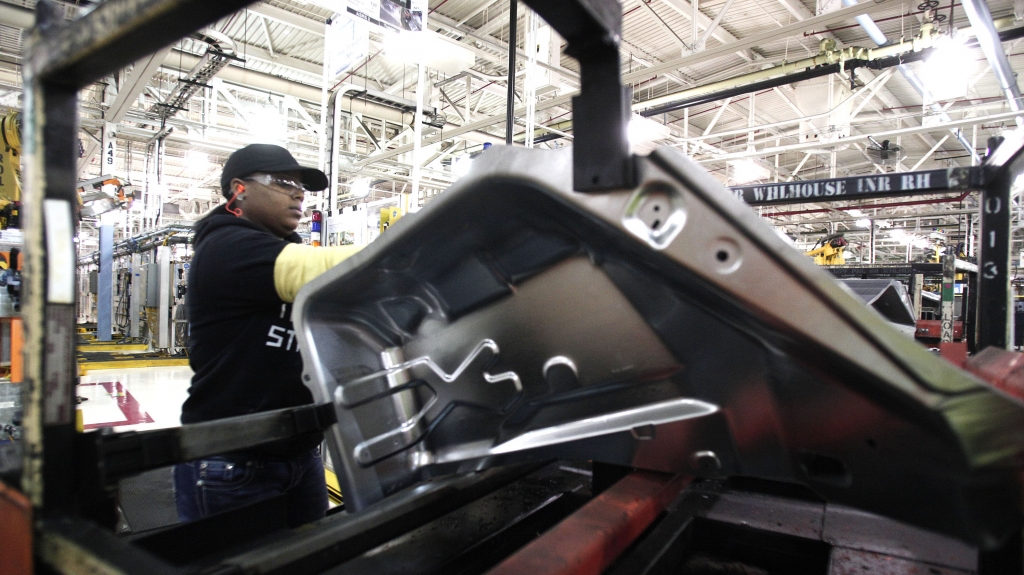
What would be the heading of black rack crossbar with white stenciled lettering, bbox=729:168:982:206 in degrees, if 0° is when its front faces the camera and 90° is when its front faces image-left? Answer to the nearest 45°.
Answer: approximately 0°

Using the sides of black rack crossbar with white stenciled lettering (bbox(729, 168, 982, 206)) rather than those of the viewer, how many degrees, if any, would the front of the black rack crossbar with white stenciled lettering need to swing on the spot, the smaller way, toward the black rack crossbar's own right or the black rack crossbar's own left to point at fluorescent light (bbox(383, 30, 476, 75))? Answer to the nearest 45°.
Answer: approximately 90° to the black rack crossbar's own right

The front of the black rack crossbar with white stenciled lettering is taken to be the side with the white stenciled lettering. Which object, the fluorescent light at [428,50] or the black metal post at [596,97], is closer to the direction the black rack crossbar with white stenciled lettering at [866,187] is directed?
the black metal post

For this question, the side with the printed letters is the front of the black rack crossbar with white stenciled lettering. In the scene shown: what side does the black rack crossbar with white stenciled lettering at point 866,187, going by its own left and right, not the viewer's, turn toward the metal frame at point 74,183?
front

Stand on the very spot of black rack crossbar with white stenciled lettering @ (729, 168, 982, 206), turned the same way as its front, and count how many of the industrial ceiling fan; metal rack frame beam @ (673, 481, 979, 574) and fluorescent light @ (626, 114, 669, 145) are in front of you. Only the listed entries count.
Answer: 1

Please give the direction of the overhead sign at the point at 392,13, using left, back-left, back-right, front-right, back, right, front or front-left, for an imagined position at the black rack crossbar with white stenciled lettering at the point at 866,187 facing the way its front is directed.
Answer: right

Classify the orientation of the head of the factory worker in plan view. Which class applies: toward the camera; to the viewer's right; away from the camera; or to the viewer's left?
to the viewer's right

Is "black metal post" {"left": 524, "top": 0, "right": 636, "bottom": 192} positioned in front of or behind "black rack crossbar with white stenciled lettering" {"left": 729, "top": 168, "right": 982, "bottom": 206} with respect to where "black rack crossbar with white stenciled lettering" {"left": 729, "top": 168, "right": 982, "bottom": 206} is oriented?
in front

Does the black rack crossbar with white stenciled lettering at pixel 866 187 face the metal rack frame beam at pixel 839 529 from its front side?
yes

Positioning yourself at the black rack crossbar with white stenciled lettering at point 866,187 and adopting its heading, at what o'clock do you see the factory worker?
The factory worker is roughly at 1 o'clock from the black rack crossbar with white stenciled lettering.

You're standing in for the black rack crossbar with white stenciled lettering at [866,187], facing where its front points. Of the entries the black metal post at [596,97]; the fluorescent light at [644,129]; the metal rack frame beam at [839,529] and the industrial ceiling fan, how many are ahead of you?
2

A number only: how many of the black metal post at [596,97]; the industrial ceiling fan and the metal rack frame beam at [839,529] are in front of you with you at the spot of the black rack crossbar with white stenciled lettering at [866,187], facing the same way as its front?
2

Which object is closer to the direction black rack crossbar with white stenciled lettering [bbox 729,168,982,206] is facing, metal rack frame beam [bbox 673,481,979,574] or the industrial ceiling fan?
the metal rack frame beam
